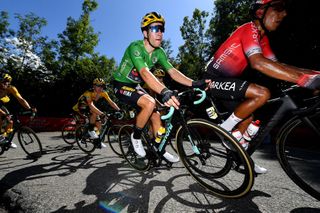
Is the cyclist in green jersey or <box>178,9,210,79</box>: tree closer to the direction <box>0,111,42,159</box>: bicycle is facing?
the cyclist in green jersey

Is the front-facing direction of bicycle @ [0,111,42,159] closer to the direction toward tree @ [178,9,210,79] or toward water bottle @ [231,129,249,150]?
the water bottle

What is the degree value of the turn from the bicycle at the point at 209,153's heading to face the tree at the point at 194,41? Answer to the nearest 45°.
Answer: approximately 135° to its left
